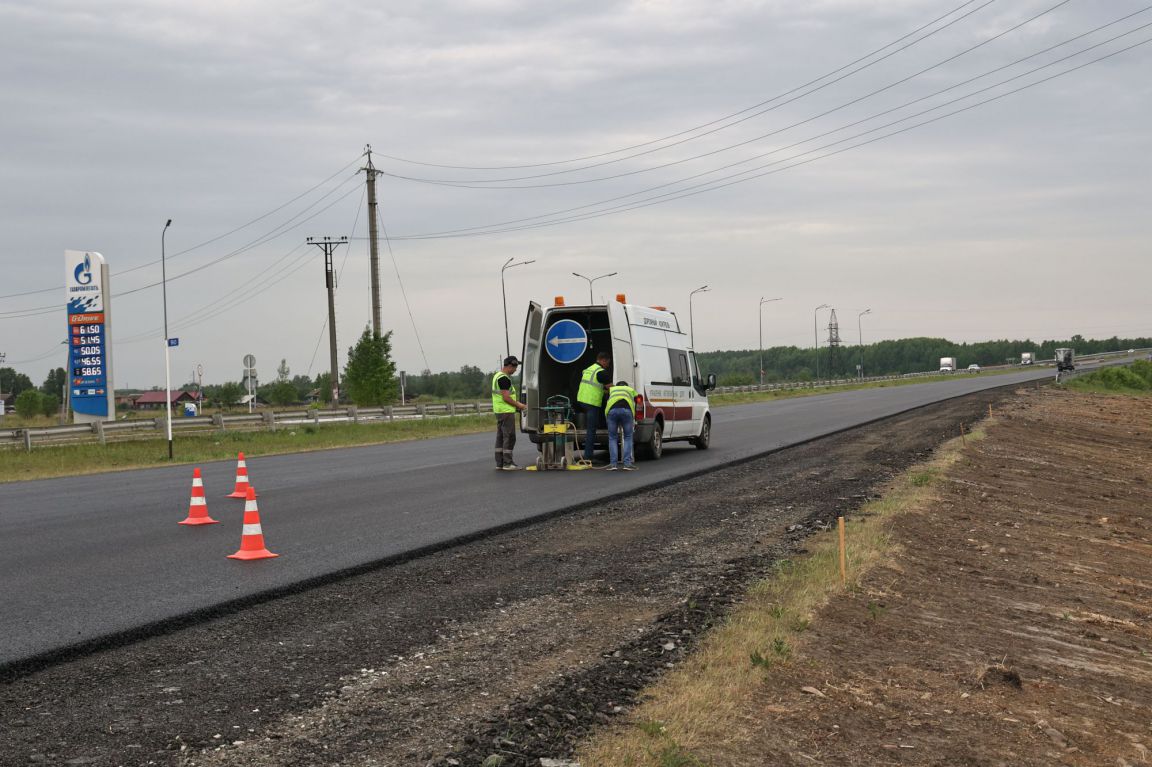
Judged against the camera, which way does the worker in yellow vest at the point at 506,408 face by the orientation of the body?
to the viewer's right

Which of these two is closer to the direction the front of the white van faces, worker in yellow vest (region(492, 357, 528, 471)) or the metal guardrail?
the metal guardrail

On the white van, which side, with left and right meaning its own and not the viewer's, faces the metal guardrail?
left

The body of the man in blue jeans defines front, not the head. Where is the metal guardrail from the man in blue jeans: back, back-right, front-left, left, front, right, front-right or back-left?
front-left

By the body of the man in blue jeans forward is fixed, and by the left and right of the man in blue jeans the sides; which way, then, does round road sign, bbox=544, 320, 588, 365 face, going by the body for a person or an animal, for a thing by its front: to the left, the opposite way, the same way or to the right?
the opposite way

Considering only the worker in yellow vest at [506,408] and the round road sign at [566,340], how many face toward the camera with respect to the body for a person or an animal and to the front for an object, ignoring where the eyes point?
1

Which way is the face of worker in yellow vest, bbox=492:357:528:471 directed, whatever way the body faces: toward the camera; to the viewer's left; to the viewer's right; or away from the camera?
to the viewer's right

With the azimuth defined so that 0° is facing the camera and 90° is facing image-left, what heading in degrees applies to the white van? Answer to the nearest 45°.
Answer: approximately 225°

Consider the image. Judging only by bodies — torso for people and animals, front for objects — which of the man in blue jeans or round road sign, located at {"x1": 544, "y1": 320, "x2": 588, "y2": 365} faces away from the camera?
the man in blue jeans

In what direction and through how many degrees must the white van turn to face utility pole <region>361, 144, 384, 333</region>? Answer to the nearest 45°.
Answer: approximately 45° to its left

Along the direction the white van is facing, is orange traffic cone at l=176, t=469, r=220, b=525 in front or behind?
behind

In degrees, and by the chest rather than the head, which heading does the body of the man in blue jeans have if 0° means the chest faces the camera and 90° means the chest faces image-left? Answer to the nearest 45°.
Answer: approximately 180°

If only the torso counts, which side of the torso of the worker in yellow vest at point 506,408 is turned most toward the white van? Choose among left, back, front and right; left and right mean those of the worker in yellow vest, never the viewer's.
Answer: front

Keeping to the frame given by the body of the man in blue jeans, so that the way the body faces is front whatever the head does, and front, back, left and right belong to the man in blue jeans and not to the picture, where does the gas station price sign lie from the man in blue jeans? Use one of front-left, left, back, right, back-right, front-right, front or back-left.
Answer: front-left
